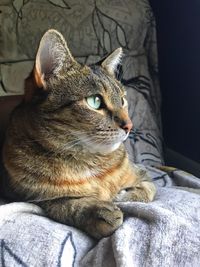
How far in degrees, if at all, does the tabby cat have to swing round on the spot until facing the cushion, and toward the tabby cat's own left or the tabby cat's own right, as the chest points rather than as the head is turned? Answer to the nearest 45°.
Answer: approximately 135° to the tabby cat's own left

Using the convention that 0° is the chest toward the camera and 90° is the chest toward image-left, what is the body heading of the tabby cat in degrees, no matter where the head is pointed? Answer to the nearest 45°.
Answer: approximately 315°
